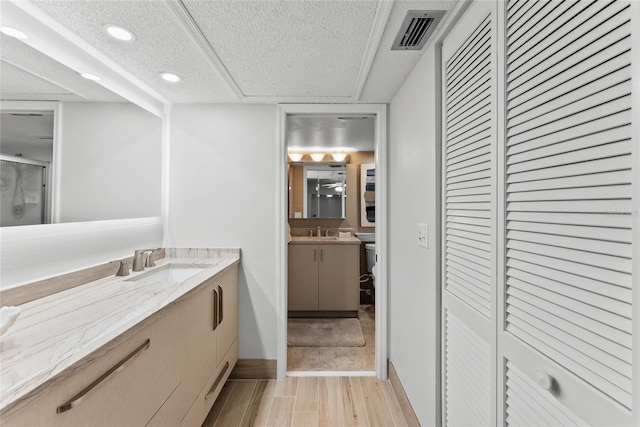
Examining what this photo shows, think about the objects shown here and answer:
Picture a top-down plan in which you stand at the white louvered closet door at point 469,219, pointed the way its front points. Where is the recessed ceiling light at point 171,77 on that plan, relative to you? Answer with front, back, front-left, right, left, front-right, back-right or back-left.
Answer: front-right

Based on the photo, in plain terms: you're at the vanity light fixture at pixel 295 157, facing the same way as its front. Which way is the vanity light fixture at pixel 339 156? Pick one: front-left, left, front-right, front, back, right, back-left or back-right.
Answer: left

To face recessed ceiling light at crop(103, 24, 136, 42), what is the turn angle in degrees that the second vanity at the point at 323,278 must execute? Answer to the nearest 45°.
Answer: approximately 45° to its right

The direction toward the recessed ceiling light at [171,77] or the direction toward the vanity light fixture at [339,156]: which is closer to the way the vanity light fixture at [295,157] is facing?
the recessed ceiling light

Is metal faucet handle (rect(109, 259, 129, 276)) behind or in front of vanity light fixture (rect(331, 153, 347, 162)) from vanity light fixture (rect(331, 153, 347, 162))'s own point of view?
in front

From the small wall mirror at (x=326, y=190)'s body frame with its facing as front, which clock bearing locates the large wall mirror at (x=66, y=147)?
the large wall mirror at (x=66, y=147) is roughly at 1 o'clock from the small wall mirror at (x=326, y=190).

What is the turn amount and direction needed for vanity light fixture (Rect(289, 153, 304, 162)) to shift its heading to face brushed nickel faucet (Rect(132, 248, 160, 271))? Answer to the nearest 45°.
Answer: approximately 45° to its right

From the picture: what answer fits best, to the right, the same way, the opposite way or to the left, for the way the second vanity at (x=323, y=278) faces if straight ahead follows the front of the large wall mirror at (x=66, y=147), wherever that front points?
to the right

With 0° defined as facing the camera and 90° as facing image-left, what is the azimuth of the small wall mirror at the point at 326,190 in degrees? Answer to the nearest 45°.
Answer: approximately 0°
